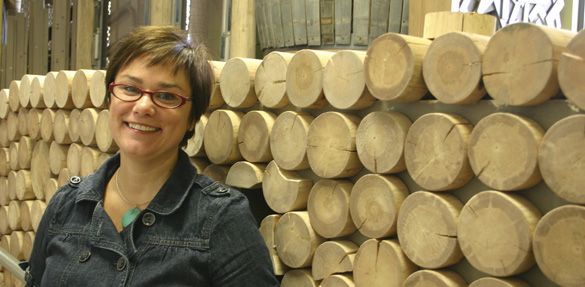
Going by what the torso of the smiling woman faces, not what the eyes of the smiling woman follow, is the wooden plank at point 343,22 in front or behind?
behind

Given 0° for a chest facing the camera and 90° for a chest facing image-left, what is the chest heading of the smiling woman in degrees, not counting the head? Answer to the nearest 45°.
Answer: approximately 45°

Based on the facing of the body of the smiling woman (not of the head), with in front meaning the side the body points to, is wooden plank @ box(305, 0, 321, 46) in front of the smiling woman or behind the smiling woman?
behind

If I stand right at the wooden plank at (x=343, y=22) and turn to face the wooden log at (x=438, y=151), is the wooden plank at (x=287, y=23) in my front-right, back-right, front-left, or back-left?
back-right

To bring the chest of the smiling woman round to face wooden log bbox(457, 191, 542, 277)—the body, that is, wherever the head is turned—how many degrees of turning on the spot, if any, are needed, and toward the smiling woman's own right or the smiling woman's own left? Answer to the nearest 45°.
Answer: approximately 90° to the smiling woman's own left

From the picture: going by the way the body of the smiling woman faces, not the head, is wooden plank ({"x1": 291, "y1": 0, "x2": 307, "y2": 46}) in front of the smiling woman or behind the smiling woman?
behind
